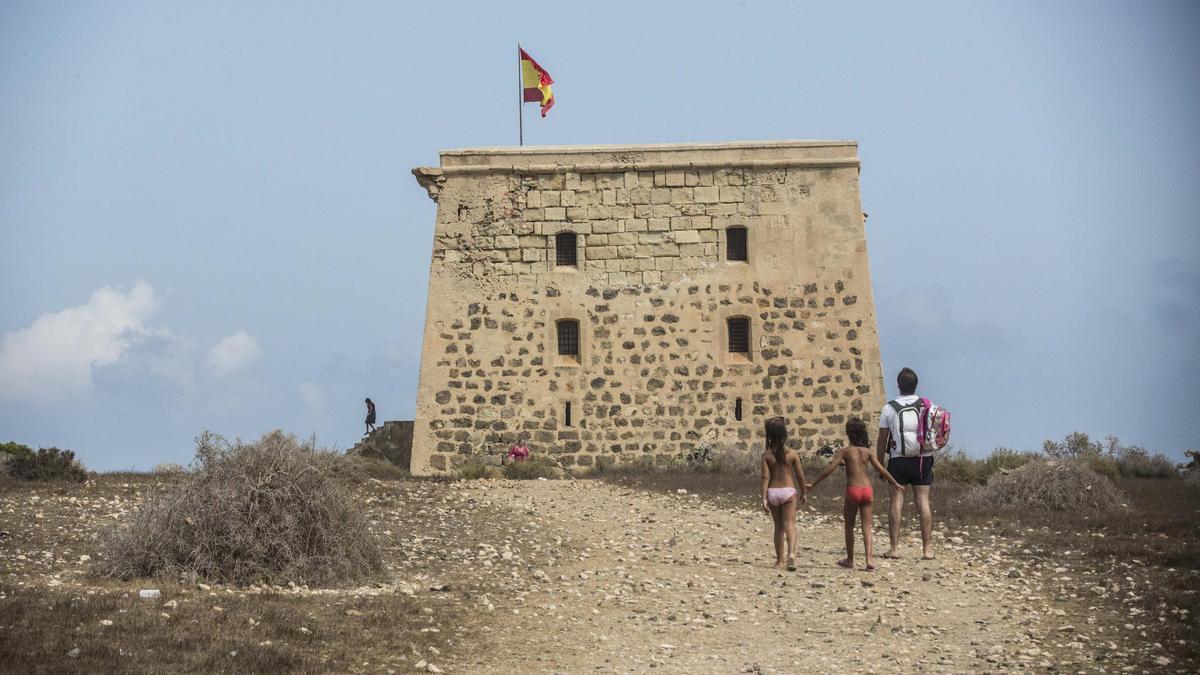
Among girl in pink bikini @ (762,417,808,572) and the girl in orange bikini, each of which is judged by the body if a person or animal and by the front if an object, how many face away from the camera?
2

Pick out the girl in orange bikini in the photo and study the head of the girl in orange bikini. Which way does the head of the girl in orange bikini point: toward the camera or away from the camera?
away from the camera

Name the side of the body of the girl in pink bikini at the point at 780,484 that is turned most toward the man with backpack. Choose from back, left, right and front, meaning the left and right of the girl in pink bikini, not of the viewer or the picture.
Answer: right

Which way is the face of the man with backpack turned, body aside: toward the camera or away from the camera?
away from the camera

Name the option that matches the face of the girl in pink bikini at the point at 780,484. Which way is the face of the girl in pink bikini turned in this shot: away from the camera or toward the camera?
away from the camera

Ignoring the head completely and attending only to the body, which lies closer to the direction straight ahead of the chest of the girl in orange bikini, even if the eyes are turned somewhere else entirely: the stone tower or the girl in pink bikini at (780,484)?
the stone tower

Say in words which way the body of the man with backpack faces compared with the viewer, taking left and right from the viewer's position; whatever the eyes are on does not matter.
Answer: facing away from the viewer

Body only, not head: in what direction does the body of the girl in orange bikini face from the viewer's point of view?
away from the camera

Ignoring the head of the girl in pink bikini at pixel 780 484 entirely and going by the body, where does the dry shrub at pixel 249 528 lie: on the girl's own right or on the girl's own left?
on the girl's own left
